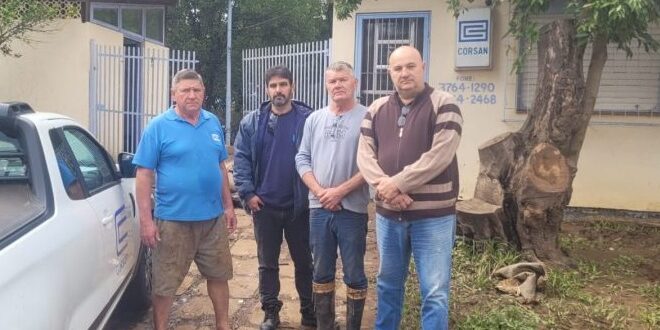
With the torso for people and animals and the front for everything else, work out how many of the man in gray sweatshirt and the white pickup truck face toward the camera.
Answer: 1

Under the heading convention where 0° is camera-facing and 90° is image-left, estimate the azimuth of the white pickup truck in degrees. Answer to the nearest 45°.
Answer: approximately 225°

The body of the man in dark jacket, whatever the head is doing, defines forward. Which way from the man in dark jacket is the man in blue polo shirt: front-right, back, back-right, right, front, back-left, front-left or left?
front-right

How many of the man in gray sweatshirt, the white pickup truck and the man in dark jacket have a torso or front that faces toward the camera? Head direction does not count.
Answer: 2

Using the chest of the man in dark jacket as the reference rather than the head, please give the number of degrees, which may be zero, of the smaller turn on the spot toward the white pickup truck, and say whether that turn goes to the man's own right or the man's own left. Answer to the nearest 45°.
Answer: approximately 45° to the man's own right

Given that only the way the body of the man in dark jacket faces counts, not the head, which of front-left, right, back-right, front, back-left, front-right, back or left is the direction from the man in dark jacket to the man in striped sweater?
front-left

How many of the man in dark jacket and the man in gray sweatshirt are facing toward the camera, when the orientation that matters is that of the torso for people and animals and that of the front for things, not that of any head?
2

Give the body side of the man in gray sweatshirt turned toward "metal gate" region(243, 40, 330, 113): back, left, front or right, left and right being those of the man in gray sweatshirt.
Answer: back
